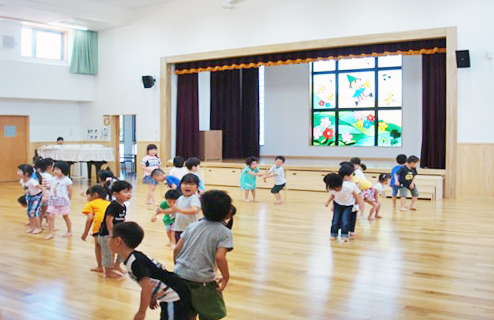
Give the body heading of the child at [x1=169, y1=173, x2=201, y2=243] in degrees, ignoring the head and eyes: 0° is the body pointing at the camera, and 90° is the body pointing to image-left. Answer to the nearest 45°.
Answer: approximately 45°

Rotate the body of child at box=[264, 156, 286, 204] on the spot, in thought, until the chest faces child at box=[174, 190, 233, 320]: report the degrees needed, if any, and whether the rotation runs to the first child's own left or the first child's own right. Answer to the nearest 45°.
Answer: approximately 45° to the first child's own left
